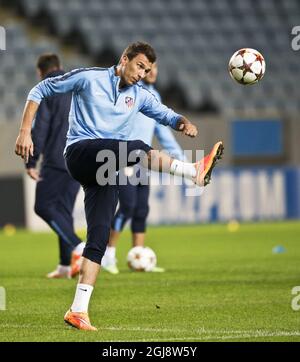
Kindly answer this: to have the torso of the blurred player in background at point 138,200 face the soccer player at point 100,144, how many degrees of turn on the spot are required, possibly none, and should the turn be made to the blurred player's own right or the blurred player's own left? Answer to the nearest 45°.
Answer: approximately 45° to the blurred player's own right

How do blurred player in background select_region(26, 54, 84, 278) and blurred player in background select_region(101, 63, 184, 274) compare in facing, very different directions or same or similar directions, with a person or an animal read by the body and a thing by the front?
very different directions

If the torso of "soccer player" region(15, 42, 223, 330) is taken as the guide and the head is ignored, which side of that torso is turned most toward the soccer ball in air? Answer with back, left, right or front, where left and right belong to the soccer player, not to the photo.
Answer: left

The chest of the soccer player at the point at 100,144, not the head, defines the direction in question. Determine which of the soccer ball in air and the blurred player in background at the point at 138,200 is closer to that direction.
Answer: the soccer ball in air

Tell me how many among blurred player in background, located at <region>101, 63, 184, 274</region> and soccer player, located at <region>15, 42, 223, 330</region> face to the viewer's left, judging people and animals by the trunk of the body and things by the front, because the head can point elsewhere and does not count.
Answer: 0

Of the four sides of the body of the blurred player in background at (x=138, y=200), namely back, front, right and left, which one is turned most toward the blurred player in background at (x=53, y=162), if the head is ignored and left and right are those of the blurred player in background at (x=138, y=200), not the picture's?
right

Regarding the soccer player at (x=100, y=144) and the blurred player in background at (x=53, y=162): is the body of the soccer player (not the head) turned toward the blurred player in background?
no

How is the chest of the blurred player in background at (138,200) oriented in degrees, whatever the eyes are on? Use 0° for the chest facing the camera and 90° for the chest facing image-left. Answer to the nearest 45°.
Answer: approximately 315°

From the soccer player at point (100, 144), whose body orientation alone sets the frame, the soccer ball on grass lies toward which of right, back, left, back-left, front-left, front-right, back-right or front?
back-left

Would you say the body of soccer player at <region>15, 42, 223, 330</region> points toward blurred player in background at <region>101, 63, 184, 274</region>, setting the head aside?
no

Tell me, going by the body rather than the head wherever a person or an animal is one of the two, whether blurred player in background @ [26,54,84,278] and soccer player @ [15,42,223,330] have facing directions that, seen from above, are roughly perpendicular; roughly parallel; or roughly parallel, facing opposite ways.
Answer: roughly parallel, facing opposite ways

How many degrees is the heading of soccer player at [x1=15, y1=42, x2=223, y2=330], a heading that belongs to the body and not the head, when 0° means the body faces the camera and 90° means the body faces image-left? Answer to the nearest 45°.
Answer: approximately 315°

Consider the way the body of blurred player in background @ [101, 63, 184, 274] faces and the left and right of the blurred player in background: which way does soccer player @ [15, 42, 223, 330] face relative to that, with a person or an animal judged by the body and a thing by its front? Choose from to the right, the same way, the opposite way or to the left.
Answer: the same way
